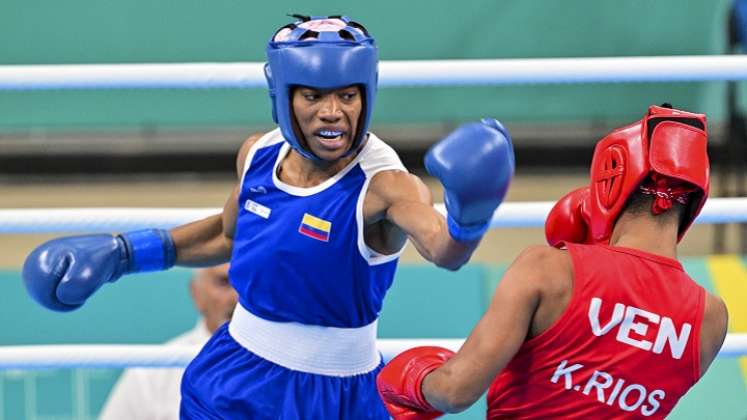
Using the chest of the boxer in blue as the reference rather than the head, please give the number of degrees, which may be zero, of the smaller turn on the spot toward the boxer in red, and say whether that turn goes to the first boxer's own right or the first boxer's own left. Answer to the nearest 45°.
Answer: approximately 45° to the first boxer's own left

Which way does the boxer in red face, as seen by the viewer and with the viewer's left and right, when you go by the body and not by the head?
facing away from the viewer and to the left of the viewer

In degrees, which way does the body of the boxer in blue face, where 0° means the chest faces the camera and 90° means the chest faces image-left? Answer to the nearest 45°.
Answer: approximately 0°

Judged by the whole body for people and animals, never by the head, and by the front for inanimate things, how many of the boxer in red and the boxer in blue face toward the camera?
1

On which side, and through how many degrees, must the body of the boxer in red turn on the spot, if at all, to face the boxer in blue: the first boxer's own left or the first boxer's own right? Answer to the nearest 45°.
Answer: approximately 45° to the first boxer's own left
